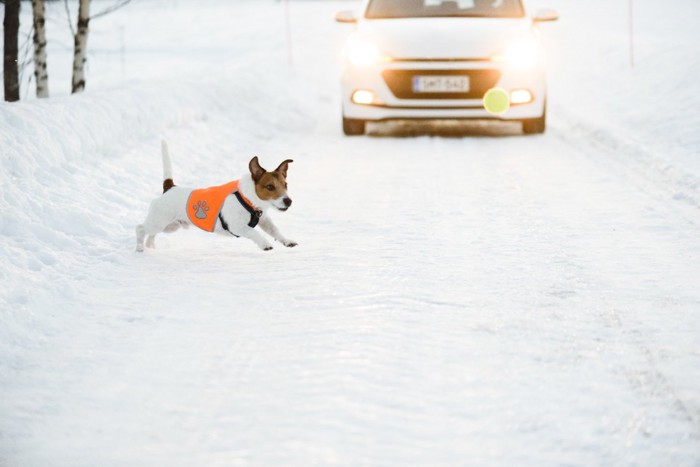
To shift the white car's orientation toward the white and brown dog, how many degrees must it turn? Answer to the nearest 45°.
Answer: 0° — it already faces it

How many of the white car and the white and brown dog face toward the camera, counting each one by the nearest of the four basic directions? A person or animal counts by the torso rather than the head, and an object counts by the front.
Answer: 1

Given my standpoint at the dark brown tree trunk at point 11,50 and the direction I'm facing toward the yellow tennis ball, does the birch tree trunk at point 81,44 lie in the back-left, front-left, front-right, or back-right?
front-left

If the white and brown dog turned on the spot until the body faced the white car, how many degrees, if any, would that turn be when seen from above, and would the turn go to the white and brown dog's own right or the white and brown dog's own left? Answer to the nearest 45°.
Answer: approximately 45° to the white and brown dog's own left

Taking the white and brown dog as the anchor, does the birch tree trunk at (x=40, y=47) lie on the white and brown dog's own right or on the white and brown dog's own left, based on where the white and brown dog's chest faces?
on the white and brown dog's own left

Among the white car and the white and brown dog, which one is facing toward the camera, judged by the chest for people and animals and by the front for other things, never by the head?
the white car

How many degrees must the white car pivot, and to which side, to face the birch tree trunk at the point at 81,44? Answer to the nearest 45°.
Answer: approximately 90° to its right

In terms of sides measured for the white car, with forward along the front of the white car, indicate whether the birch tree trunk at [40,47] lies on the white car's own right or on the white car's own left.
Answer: on the white car's own right

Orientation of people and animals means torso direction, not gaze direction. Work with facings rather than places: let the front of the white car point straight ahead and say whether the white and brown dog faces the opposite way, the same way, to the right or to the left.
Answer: to the left

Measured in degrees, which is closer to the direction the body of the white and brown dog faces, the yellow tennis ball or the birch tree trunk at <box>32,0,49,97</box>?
the yellow tennis ball

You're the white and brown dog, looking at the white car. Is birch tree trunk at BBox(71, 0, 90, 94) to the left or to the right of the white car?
left

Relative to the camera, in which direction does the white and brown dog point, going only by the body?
to the viewer's right

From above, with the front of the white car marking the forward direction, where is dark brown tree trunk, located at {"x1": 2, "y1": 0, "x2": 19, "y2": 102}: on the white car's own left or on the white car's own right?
on the white car's own right

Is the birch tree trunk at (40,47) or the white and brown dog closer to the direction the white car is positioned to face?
the white and brown dog

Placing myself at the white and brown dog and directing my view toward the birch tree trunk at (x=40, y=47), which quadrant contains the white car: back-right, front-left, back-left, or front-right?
front-right

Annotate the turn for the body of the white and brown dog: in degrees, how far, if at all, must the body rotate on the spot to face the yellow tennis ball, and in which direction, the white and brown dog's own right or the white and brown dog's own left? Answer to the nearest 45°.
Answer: approximately 45° to the white and brown dog's own left

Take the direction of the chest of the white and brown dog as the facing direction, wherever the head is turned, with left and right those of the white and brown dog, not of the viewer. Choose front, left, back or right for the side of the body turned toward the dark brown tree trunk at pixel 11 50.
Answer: left

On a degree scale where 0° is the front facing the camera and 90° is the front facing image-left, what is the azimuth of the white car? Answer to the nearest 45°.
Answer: approximately 0°
